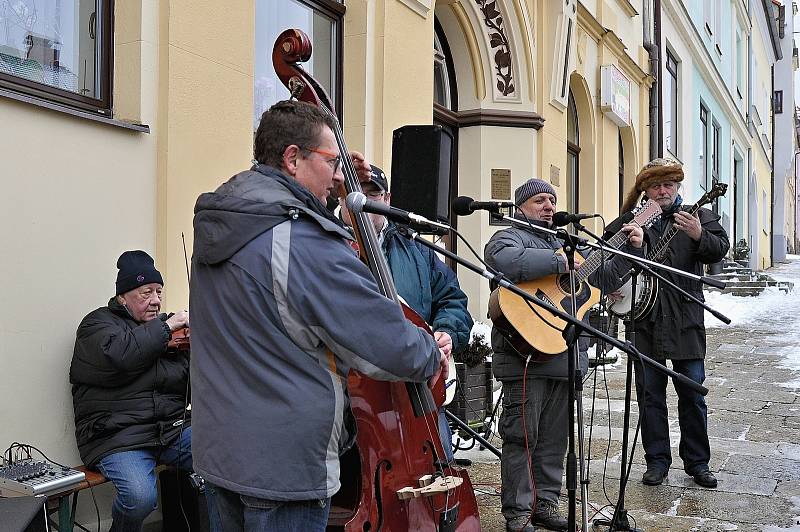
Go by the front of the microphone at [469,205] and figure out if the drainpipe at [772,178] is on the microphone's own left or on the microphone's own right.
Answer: on the microphone's own right

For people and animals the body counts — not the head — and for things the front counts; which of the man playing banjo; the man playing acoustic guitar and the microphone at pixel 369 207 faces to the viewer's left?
the microphone

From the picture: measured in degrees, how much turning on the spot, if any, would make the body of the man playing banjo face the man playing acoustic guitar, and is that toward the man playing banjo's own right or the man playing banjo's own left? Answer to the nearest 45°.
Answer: approximately 45° to the man playing banjo's own right

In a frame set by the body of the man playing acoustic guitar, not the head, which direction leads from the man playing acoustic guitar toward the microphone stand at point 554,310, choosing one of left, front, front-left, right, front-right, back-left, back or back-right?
front-right

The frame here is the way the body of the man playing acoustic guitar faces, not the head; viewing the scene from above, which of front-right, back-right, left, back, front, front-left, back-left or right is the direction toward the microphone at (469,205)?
front-right

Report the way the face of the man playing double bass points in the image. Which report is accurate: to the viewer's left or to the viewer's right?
to the viewer's right

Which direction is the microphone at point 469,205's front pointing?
to the viewer's left

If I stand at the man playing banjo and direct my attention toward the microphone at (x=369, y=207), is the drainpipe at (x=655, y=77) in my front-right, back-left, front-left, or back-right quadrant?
back-right

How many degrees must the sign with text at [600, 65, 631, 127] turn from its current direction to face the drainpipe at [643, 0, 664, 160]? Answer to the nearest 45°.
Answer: approximately 135° to its left

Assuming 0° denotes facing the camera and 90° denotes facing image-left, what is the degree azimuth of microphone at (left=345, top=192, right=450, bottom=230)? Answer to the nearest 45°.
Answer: approximately 90°

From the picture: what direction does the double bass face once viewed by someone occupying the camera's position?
facing the viewer and to the right of the viewer

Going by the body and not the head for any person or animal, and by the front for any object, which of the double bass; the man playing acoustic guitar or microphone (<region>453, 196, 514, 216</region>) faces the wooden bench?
the microphone

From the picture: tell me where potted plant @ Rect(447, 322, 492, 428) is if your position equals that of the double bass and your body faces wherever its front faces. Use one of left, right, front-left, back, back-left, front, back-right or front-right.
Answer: back-left

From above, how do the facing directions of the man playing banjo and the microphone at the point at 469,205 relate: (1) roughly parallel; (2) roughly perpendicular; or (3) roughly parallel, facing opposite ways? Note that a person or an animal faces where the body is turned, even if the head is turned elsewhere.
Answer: roughly perpendicular
